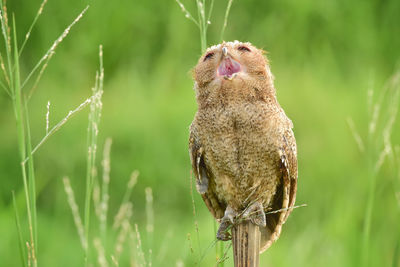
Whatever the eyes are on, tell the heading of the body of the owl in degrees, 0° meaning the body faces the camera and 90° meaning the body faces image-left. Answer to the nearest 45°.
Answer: approximately 0°
